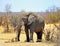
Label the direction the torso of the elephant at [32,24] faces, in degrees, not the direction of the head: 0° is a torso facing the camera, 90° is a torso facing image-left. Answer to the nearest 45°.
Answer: approximately 45°
